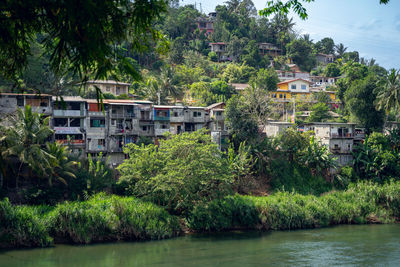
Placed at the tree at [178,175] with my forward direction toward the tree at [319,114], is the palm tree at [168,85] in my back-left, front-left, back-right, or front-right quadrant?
front-left

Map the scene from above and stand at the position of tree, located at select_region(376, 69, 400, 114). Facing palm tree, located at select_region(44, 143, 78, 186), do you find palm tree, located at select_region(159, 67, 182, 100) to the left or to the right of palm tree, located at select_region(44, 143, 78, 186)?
right

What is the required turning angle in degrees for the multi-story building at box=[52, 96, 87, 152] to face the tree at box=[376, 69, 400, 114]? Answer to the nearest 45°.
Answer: approximately 90° to its left

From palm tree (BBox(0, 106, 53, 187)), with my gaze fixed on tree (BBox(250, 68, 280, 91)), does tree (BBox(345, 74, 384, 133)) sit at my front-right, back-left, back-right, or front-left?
front-right

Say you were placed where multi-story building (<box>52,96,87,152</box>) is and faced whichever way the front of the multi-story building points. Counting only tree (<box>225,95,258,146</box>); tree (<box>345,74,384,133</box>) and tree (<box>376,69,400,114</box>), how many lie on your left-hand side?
3

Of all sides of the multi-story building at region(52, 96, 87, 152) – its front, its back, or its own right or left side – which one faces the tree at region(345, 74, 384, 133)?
left

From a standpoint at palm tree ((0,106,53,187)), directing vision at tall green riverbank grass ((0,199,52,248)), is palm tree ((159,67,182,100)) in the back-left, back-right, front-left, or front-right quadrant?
back-left

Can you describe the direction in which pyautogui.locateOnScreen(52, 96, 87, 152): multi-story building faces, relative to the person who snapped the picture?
facing the viewer

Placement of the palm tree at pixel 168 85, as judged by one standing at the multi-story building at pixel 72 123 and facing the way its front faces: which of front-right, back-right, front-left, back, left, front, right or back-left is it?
back-left

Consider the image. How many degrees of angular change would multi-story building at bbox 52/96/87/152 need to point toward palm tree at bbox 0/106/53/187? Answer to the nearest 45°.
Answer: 0° — it already faces it

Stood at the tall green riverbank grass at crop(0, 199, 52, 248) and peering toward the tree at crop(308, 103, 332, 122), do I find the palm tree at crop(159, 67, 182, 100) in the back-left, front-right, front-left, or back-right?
front-left

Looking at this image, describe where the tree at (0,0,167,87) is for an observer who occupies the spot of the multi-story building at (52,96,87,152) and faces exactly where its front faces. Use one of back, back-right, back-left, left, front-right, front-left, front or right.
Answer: front

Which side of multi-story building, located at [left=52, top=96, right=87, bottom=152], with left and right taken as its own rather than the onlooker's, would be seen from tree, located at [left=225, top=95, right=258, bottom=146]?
left

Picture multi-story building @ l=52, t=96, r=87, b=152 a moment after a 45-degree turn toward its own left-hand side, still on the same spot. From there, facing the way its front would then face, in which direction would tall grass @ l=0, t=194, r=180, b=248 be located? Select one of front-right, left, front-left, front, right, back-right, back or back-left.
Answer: front-right

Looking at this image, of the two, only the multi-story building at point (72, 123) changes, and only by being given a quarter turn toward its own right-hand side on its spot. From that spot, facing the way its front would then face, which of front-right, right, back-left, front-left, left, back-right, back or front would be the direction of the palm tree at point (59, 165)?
left
